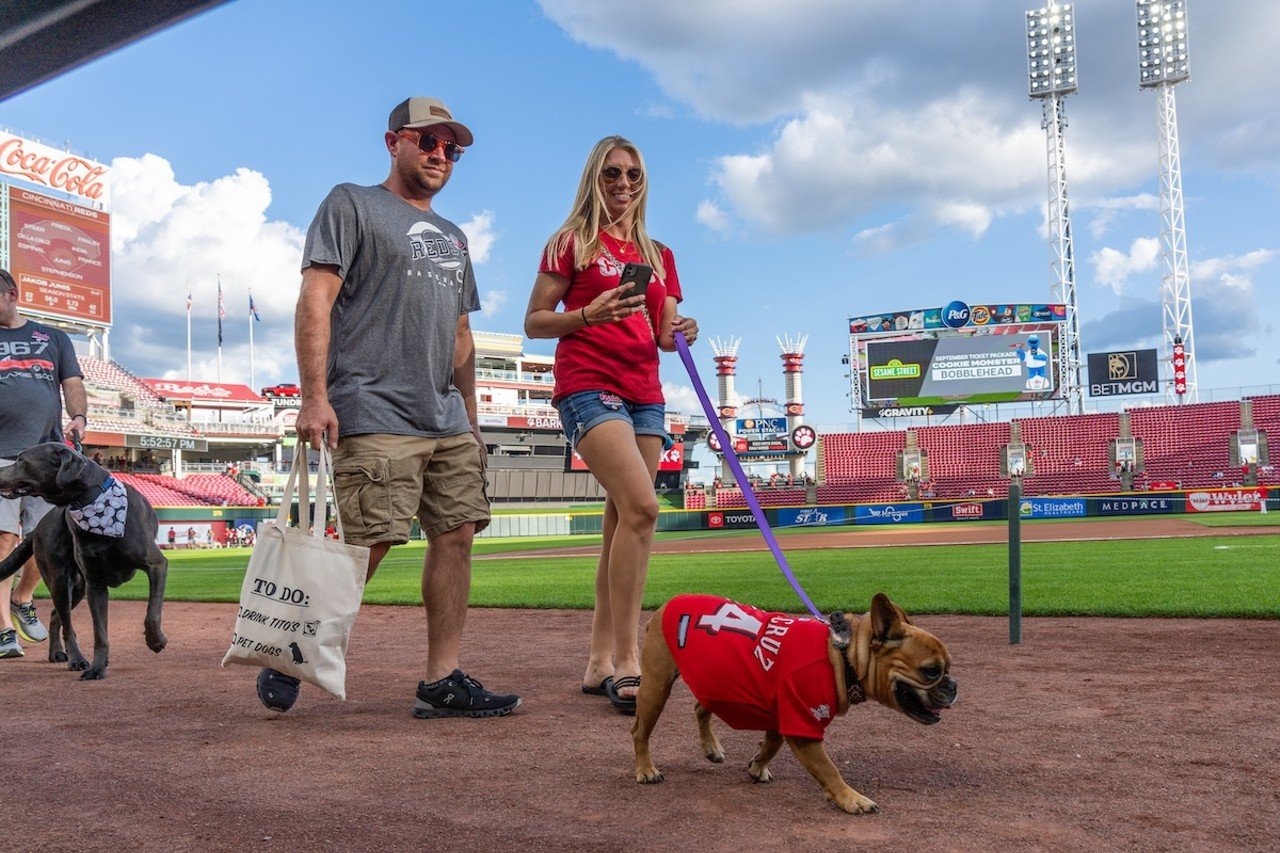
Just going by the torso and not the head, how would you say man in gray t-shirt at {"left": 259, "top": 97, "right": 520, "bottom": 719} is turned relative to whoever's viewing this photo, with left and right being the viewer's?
facing the viewer and to the right of the viewer

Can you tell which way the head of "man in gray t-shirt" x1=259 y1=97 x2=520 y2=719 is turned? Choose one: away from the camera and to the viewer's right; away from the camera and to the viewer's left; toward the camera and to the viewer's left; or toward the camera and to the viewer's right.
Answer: toward the camera and to the viewer's right

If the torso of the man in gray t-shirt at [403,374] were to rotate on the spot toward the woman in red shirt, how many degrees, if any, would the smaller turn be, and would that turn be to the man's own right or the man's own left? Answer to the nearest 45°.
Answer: approximately 45° to the man's own left

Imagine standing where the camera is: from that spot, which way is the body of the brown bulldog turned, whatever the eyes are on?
to the viewer's right

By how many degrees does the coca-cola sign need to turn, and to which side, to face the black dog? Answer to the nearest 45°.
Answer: approximately 45° to its right

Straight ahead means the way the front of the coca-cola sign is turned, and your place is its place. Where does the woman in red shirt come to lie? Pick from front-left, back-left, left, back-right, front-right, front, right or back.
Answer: front-right

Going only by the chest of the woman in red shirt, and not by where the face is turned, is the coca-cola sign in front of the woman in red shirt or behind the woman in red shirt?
behind
